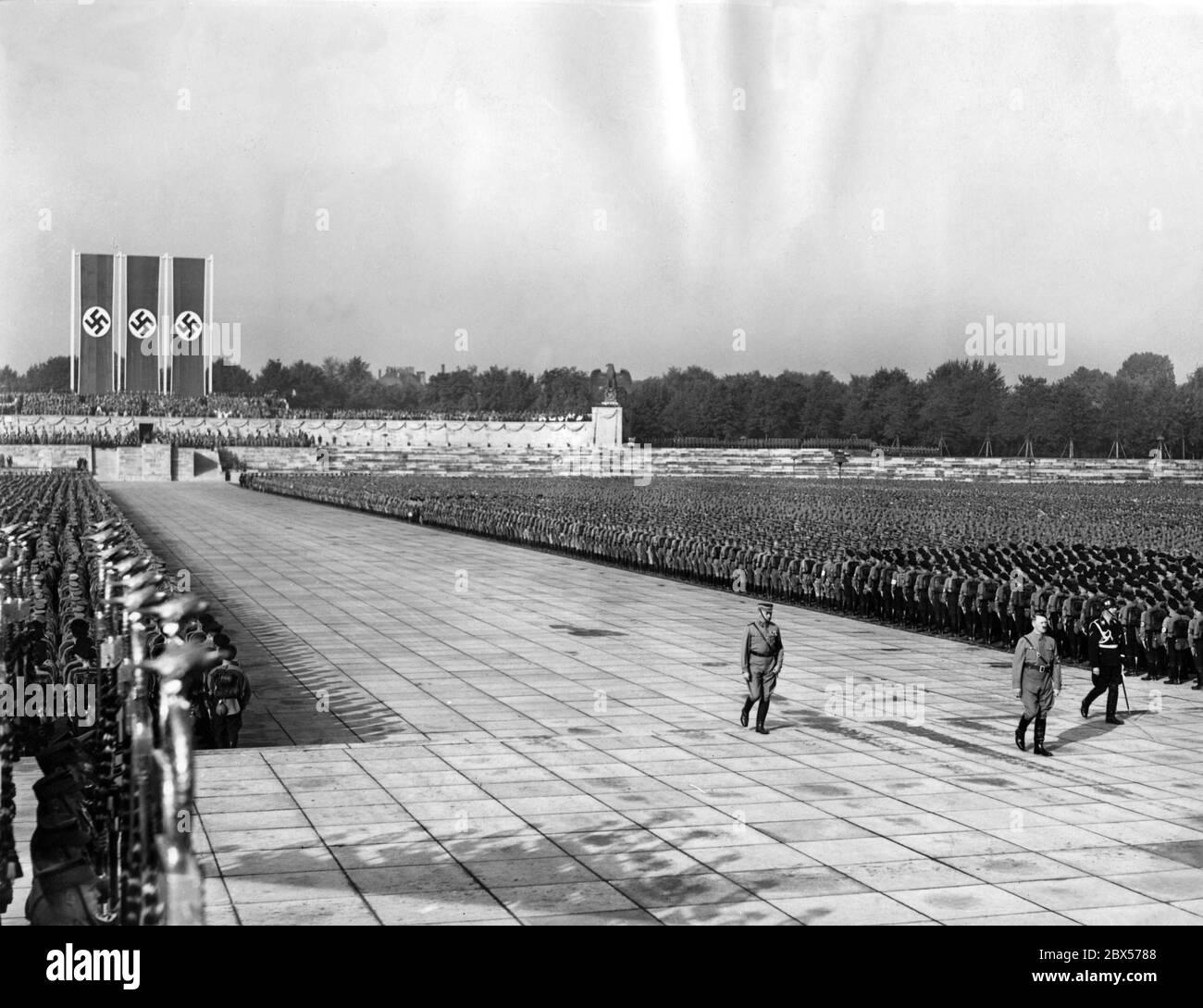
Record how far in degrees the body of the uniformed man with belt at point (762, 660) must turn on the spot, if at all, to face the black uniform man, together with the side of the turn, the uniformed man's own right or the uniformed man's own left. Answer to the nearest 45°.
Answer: approximately 45° to the uniformed man's own left

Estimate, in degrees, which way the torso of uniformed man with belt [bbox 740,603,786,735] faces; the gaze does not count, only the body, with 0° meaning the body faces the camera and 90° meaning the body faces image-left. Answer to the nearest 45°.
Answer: approximately 315°

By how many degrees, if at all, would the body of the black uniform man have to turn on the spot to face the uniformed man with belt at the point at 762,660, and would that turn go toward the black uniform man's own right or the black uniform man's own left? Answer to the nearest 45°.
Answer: approximately 90° to the black uniform man's own right

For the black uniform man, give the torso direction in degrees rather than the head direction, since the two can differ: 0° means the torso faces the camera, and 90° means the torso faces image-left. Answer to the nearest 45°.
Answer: approximately 315°

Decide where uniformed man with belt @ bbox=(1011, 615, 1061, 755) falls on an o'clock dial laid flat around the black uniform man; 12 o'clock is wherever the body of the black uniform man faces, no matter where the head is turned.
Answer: The uniformed man with belt is roughly at 2 o'clock from the black uniform man.
